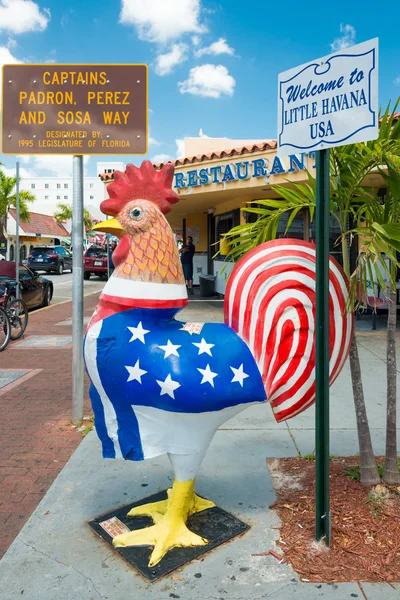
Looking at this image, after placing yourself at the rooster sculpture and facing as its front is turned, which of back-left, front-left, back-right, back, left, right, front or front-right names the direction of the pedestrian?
right

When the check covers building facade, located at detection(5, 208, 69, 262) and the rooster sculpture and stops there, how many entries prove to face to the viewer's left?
1

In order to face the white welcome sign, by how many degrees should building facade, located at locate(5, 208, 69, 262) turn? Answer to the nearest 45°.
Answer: approximately 45° to its right

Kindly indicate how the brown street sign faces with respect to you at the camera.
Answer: facing the viewer

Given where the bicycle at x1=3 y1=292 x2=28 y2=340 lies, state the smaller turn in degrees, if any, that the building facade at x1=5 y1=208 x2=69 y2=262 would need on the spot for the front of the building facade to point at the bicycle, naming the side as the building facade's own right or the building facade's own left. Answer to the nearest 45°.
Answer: approximately 45° to the building facade's own right

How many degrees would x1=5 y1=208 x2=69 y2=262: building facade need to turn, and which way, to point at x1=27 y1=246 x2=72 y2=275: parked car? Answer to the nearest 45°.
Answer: approximately 45° to its right

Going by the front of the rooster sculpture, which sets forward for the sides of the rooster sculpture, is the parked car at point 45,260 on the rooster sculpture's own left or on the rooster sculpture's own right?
on the rooster sculpture's own right

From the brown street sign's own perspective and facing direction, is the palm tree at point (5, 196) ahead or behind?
behind

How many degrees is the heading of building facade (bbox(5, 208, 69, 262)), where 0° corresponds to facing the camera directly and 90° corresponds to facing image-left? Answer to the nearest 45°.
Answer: approximately 315°

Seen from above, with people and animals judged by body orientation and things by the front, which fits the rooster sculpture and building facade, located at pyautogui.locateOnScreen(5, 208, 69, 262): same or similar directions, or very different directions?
very different directions

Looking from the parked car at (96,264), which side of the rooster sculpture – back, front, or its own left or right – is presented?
right

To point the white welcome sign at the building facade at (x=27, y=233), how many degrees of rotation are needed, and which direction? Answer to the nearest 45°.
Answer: approximately 90° to its right
